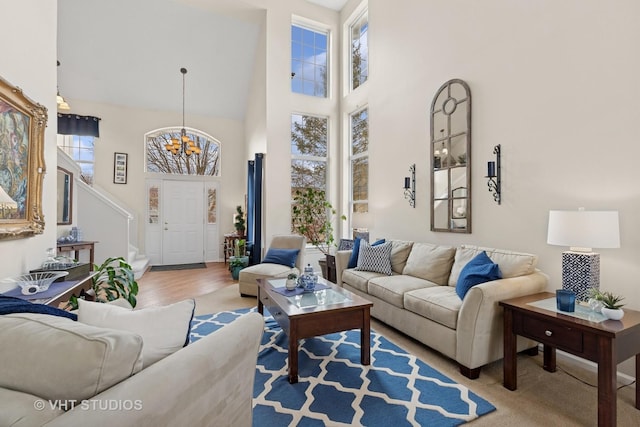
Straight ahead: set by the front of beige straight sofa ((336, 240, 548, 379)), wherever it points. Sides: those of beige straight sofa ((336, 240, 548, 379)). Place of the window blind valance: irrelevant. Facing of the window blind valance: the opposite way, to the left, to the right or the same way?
to the left

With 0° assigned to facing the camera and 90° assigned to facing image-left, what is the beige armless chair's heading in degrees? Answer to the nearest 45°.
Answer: approximately 45°

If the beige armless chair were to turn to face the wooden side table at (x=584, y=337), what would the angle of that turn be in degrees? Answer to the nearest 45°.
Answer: approximately 90° to its left

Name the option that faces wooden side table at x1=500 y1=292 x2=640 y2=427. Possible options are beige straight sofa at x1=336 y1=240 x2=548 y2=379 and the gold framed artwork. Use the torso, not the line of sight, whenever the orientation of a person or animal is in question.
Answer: the gold framed artwork

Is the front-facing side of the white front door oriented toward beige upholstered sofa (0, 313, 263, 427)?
yes

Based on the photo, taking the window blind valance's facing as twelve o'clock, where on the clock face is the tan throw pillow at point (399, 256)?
The tan throw pillow is roughly at 11 o'clock from the window blind valance.

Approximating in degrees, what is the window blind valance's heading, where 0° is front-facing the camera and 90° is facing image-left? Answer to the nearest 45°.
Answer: approximately 0°

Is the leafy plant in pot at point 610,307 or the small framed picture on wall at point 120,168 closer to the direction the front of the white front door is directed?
the leafy plant in pot

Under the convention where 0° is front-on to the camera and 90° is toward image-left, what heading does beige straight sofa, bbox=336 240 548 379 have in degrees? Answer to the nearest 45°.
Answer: approximately 45°

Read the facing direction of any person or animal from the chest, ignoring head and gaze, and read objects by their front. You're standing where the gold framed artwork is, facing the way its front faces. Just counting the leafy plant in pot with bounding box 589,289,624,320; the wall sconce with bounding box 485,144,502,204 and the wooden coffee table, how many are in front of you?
3

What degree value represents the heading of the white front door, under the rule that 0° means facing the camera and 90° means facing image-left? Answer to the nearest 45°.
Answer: approximately 0°
